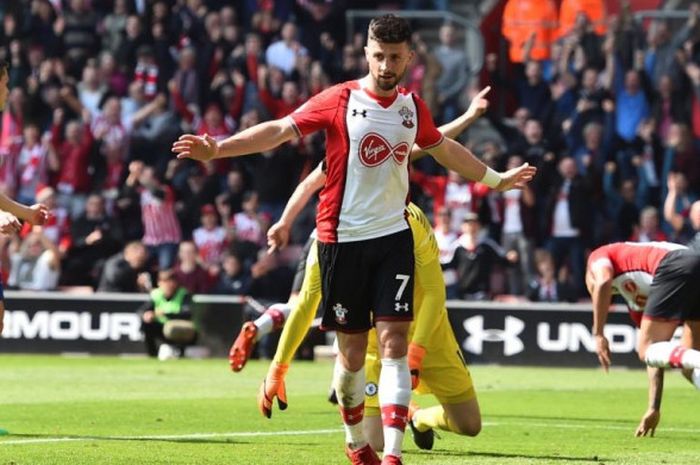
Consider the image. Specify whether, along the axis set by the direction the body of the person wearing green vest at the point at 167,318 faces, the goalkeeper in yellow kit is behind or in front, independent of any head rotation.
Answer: in front

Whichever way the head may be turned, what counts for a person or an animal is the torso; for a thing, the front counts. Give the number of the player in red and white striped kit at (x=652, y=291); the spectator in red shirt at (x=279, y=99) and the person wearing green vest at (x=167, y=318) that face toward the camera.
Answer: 2

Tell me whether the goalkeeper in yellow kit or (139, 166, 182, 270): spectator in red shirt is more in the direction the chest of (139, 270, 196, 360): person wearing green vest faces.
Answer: the goalkeeper in yellow kit

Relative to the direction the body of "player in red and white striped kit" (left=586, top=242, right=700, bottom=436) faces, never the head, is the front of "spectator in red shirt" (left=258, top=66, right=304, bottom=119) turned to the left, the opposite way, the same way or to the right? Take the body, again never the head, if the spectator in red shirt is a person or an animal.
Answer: to the left

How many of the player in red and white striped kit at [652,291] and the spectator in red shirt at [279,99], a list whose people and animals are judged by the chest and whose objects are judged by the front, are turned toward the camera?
1

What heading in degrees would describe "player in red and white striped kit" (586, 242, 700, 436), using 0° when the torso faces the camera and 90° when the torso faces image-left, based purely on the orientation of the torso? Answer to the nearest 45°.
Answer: approximately 90°

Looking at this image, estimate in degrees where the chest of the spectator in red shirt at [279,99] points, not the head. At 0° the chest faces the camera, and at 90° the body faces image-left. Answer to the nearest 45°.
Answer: approximately 0°
